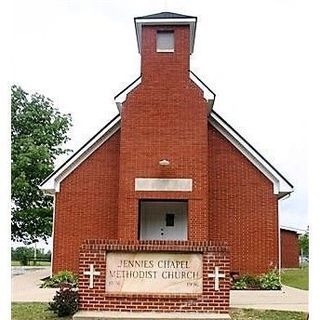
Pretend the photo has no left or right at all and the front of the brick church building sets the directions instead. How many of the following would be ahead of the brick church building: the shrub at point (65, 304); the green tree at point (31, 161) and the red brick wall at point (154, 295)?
2

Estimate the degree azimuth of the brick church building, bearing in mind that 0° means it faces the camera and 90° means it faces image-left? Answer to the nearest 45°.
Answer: approximately 0°

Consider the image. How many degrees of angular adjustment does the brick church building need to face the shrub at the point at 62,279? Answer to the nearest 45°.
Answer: approximately 90° to its right

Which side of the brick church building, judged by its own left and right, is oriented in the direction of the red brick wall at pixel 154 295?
front

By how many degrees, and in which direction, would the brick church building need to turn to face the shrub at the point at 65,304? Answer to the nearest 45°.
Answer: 0° — it already faces it
